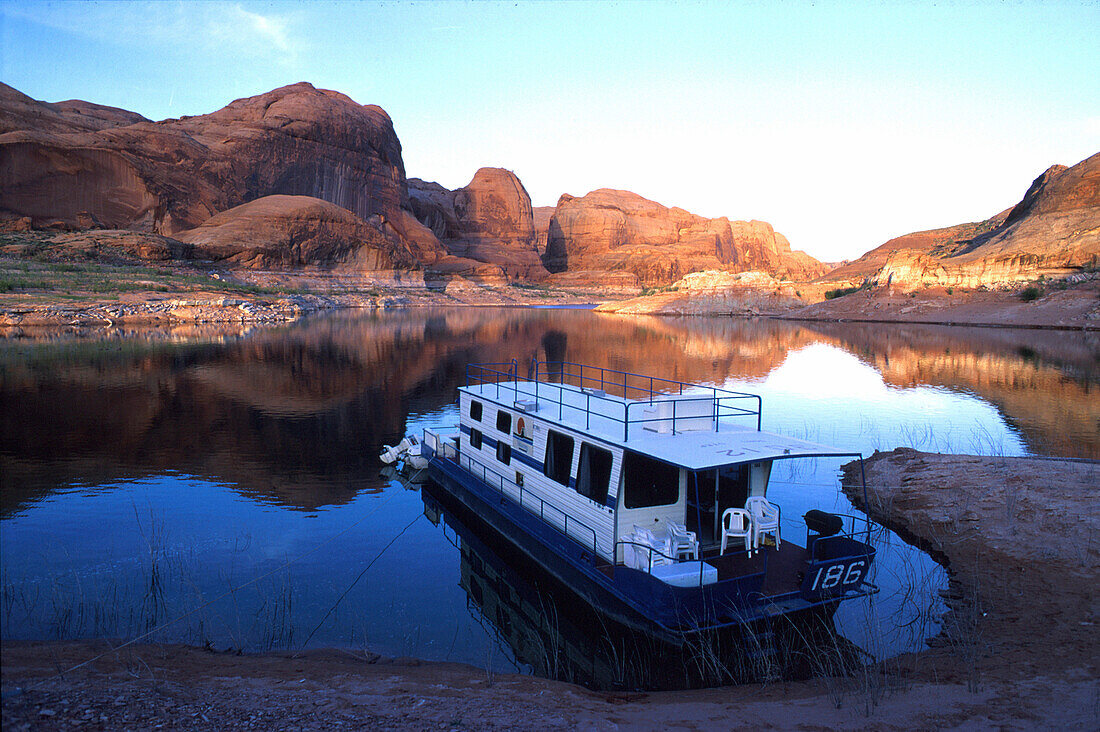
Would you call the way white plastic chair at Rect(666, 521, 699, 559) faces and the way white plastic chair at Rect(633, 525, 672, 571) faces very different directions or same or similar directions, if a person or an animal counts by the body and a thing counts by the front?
same or similar directions

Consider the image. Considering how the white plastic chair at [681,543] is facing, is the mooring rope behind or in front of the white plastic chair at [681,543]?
behind

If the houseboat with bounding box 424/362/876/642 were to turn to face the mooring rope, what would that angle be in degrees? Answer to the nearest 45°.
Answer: approximately 135° to its right

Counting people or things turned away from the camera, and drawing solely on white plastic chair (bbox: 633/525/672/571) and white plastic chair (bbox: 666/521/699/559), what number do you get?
0

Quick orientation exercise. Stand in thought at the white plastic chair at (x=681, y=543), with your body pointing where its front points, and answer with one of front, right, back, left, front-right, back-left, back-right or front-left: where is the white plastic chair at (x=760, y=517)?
left

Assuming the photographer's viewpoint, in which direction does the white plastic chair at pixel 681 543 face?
facing the viewer and to the right of the viewer
